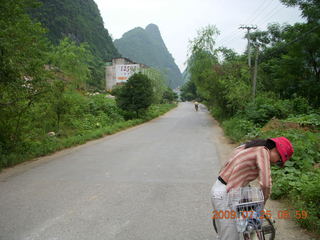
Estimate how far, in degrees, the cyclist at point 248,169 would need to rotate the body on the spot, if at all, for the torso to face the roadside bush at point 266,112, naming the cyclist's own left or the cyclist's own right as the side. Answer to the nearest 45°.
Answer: approximately 90° to the cyclist's own left

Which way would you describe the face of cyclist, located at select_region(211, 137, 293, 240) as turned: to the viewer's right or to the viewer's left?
to the viewer's right

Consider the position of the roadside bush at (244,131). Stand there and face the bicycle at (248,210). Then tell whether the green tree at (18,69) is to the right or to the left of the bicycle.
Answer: right

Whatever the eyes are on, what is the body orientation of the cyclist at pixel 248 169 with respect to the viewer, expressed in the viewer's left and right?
facing to the right of the viewer
